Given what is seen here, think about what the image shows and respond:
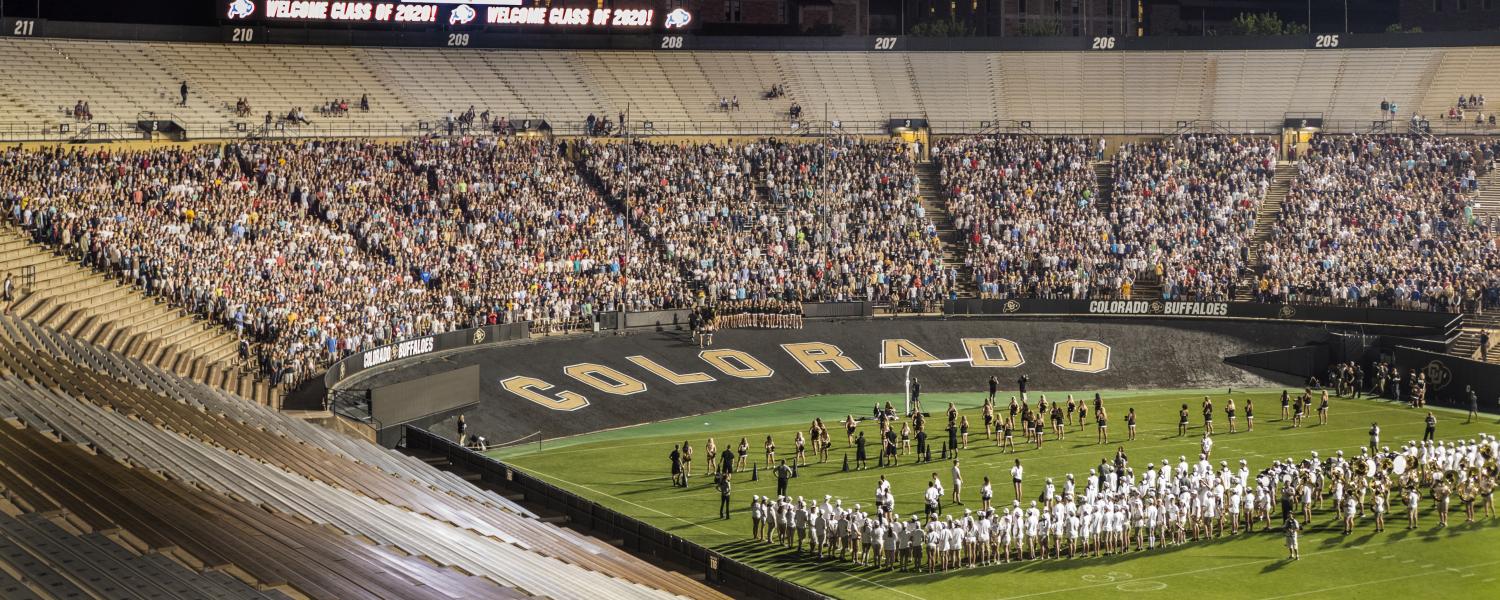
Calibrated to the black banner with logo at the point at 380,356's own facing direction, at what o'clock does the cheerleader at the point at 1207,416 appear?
The cheerleader is roughly at 11 o'clock from the black banner with logo.

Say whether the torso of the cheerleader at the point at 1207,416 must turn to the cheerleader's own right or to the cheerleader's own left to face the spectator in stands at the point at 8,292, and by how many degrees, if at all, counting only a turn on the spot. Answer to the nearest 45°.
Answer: approximately 135° to the cheerleader's own left

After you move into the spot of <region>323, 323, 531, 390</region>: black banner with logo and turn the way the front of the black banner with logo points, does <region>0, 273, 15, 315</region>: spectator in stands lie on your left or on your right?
on your right

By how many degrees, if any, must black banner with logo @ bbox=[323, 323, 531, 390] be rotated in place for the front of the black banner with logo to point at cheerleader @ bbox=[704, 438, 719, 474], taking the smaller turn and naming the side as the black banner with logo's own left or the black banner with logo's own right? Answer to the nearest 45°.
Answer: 0° — it already faces them

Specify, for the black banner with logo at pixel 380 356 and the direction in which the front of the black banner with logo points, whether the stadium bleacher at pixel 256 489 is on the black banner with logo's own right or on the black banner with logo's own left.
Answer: on the black banner with logo's own right

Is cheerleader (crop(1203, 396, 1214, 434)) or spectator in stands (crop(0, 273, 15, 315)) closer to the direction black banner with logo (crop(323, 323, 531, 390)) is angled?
the cheerleader

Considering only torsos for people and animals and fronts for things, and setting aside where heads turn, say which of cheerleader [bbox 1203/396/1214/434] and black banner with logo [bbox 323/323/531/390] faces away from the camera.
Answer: the cheerleader

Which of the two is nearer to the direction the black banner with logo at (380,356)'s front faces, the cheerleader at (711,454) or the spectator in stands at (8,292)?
the cheerleader

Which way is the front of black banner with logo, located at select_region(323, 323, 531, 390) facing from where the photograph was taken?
facing the viewer and to the right of the viewer

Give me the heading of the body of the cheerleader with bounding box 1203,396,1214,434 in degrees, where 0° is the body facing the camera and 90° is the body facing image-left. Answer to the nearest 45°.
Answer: approximately 180°

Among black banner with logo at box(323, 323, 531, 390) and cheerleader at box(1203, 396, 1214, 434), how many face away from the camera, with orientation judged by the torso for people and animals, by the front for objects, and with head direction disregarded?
1
